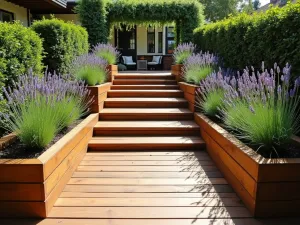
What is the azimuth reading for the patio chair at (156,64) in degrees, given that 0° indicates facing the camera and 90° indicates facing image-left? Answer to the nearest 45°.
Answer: approximately 45°

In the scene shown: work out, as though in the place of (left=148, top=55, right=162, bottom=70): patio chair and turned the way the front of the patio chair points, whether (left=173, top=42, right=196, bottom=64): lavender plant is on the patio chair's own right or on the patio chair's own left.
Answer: on the patio chair's own left

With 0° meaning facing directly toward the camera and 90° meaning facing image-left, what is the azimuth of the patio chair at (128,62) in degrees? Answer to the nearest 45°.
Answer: approximately 315°

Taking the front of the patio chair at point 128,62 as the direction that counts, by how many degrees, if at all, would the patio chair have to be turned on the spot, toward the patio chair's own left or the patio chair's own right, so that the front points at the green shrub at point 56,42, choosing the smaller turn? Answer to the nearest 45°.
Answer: approximately 45° to the patio chair's own right

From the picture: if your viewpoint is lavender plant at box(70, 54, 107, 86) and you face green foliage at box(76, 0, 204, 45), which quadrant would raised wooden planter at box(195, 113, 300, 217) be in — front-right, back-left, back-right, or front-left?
back-right

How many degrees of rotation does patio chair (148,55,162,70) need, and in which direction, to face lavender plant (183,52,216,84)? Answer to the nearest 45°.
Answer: approximately 45° to its left

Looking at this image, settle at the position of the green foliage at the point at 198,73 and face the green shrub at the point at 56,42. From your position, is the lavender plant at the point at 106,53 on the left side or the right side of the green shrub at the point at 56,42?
right
